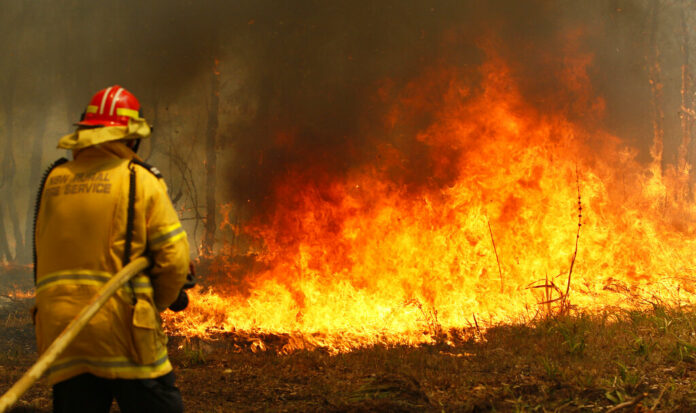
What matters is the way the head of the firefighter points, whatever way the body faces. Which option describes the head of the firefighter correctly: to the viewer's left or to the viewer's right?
to the viewer's right

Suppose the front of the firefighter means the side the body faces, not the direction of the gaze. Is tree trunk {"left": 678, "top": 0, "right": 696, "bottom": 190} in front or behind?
in front

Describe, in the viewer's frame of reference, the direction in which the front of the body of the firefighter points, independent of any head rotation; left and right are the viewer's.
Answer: facing away from the viewer and to the right of the viewer

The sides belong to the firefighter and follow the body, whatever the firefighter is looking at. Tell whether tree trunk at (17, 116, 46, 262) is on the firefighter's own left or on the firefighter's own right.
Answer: on the firefighter's own left
